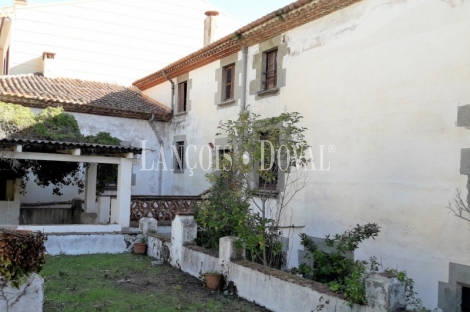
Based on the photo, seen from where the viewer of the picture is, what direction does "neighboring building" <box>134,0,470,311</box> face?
facing the viewer and to the left of the viewer

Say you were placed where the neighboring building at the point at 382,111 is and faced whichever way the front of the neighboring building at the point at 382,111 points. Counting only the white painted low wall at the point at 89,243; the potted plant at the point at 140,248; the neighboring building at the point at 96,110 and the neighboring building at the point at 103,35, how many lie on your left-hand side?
0

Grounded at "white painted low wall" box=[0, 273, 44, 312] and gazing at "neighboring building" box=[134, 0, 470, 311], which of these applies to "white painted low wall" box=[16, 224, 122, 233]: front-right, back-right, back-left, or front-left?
front-left

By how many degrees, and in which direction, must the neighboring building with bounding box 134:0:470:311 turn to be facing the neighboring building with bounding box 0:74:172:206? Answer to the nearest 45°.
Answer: approximately 90° to its right

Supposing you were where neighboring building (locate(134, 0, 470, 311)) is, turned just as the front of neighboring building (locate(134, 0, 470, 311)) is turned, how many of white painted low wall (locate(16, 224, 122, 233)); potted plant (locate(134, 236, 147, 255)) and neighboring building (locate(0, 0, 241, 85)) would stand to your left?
0

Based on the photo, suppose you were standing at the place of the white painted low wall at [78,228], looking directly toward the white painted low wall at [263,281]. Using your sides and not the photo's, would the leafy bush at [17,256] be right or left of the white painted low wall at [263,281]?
right

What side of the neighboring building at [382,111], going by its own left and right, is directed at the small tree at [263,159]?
front

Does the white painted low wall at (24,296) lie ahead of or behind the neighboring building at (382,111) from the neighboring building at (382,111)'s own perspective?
ahead

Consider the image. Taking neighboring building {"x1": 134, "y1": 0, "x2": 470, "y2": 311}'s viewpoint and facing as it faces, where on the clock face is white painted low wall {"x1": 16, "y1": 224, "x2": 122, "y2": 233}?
The white painted low wall is roughly at 2 o'clock from the neighboring building.

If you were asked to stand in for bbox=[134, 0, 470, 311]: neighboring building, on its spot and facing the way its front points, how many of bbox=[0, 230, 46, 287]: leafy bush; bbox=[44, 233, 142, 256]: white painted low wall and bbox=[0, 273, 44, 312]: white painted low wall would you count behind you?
0

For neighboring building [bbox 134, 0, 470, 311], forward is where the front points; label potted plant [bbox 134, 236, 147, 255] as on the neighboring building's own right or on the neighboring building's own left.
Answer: on the neighboring building's own right

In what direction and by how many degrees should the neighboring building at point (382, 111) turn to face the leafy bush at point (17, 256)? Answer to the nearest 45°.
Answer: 0° — it already faces it

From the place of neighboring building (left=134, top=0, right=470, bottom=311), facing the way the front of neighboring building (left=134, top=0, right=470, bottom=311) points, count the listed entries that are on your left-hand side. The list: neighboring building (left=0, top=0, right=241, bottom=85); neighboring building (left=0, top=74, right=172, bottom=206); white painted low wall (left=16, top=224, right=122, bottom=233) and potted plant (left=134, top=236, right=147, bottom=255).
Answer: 0

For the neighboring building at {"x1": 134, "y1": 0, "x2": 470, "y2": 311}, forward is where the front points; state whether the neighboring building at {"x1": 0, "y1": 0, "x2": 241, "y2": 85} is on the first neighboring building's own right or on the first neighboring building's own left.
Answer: on the first neighboring building's own right
